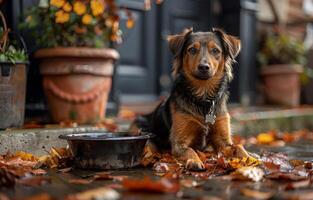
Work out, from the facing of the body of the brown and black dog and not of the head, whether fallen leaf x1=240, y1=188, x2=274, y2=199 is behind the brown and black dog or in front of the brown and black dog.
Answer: in front

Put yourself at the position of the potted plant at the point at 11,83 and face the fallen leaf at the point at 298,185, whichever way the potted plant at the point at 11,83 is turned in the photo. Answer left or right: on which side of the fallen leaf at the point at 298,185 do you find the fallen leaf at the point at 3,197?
right

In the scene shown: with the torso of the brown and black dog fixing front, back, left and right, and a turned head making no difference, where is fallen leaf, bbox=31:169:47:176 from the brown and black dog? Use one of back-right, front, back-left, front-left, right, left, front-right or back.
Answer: right

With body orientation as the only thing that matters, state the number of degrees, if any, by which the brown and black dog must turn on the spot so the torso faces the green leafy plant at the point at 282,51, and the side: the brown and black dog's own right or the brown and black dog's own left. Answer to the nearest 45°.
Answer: approximately 135° to the brown and black dog's own left

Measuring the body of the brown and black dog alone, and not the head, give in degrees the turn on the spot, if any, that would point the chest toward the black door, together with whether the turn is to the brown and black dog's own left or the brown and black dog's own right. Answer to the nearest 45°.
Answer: approximately 135° to the brown and black dog's own left

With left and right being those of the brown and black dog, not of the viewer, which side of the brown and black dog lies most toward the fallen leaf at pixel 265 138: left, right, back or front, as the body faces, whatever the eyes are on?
left

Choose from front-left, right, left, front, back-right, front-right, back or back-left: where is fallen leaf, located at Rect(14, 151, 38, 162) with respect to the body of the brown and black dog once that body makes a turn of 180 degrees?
front-left

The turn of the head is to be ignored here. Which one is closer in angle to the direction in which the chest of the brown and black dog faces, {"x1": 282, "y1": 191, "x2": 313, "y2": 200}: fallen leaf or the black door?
the fallen leaf

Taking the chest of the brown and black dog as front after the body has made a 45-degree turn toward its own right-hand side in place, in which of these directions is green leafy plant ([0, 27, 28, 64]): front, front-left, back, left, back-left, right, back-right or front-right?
right

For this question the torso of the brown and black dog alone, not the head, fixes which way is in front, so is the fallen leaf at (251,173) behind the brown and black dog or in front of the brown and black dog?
in front

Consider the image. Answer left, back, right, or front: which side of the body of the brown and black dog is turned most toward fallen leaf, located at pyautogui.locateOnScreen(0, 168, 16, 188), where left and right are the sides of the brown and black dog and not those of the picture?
right

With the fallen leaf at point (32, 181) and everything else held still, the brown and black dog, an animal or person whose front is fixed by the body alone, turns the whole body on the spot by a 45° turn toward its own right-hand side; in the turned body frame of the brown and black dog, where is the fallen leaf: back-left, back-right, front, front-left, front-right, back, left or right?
front-right

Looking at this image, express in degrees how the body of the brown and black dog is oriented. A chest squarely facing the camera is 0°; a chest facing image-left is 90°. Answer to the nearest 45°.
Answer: approximately 315°
